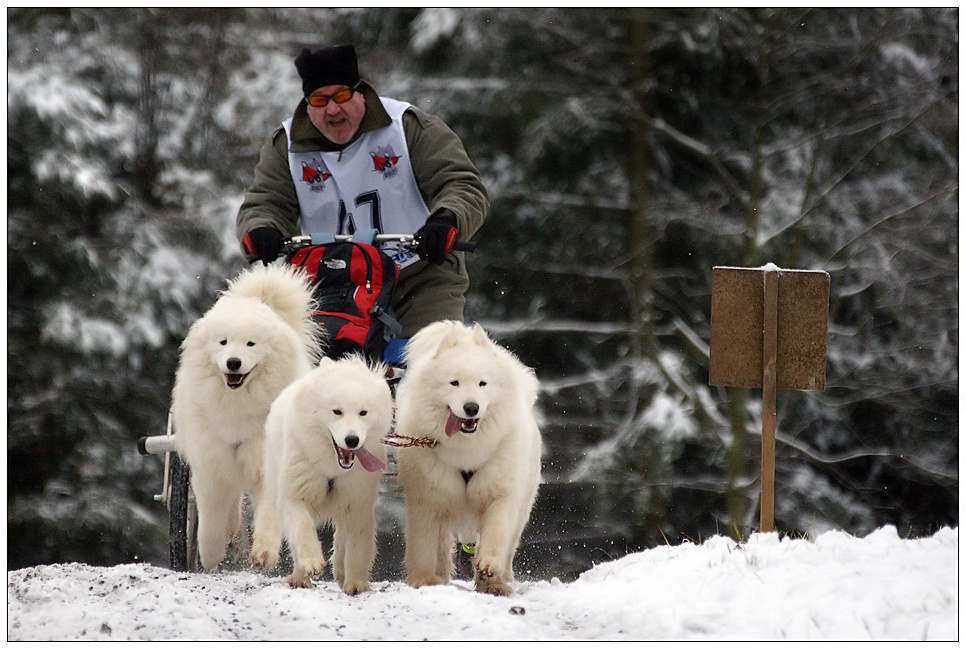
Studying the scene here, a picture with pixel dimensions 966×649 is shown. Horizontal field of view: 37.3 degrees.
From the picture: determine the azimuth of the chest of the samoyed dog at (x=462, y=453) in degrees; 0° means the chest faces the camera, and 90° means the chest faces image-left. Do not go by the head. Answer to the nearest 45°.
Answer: approximately 0°

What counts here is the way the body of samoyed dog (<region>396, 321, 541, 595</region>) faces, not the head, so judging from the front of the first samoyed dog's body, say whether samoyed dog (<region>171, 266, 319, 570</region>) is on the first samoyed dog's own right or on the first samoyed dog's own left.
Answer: on the first samoyed dog's own right

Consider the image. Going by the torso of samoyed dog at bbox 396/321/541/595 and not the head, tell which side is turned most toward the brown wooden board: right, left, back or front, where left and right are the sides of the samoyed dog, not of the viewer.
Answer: left

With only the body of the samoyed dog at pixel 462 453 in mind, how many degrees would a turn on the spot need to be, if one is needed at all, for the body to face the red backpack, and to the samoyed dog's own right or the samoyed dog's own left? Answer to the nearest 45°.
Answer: approximately 135° to the samoyed dog's own right
